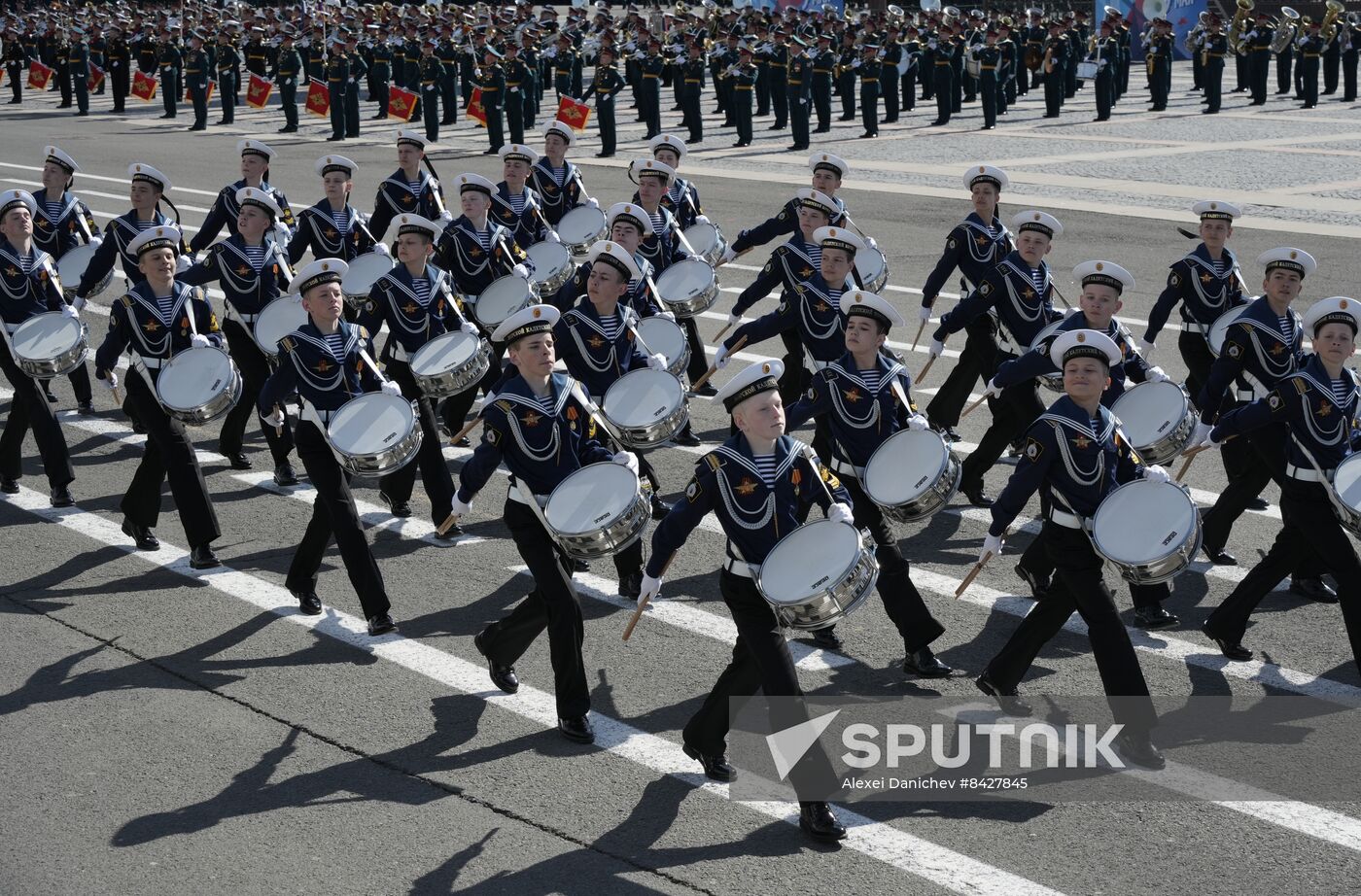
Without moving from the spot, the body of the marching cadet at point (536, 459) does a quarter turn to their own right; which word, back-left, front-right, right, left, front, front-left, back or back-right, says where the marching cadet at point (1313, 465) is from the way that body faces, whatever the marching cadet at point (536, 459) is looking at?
back-left

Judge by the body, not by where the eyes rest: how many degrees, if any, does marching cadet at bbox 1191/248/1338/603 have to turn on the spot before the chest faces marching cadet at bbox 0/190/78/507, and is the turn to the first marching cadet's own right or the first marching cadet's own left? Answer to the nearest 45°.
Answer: approximately 135° to the first marching cadet's own right

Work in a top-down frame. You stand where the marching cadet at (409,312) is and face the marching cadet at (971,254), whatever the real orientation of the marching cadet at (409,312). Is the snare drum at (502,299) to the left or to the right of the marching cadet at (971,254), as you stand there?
left

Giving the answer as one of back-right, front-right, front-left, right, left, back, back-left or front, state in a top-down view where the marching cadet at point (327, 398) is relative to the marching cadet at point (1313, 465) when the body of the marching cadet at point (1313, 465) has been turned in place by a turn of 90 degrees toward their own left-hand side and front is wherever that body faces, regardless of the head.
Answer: back-left
